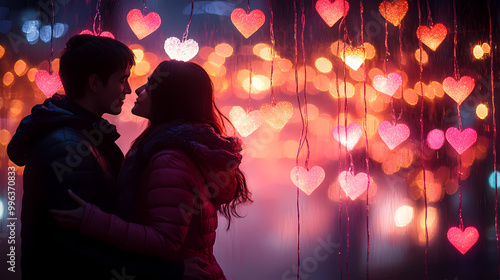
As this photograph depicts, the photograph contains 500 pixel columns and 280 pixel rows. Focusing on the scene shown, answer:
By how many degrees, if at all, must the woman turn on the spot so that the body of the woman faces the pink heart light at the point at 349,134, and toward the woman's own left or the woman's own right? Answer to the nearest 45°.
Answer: approximately 135° to the woman's own right

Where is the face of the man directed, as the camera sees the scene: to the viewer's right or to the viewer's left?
to the viewer's right

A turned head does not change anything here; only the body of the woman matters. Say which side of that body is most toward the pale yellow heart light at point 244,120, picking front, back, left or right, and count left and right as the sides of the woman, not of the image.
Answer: right

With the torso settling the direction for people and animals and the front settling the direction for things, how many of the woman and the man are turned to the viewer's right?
1

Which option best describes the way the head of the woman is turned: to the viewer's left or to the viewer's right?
to the viewer's left

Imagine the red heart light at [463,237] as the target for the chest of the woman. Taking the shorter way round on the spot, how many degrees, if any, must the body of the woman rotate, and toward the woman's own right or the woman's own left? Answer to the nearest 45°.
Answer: approximately 135° to the woman's own right

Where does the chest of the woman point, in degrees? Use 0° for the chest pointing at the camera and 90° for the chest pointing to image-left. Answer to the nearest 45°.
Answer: approximately 90°

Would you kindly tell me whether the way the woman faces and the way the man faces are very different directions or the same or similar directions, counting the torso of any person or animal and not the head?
very different directions

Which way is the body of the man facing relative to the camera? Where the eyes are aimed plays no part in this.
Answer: to the viewer's right

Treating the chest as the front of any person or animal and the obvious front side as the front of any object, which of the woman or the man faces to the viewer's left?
the woman
